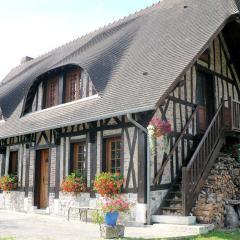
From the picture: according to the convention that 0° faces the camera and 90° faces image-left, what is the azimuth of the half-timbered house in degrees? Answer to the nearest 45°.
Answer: approximately 45°
